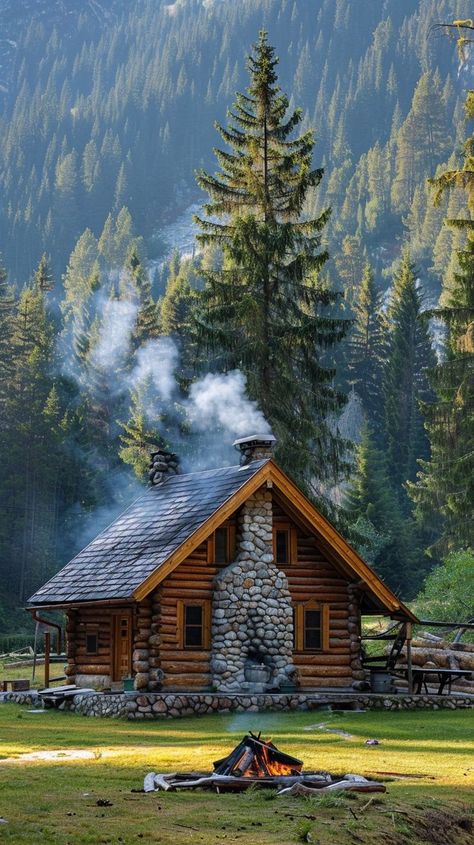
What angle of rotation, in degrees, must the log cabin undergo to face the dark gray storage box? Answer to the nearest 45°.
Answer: approximately 135° to its left

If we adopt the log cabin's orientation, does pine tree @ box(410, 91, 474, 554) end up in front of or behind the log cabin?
behind

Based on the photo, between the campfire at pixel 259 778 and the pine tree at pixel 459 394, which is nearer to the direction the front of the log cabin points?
the campfire

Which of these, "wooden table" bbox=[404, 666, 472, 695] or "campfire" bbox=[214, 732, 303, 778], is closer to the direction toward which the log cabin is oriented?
the campfire

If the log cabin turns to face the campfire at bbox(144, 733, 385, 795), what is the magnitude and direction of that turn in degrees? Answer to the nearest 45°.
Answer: approximately 45° to its left

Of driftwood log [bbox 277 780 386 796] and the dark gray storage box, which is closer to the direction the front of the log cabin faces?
the driftwood log

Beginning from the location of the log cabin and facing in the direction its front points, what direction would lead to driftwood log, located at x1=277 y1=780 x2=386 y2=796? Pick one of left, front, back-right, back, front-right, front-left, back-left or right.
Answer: front-left

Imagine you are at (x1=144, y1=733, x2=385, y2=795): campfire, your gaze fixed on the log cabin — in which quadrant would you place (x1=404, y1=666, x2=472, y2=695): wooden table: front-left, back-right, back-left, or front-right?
front-right

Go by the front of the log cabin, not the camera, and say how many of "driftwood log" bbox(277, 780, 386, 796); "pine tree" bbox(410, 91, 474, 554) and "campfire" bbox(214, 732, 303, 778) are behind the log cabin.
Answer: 1

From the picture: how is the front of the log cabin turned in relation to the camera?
facing the viewer and to the left of the viewer
